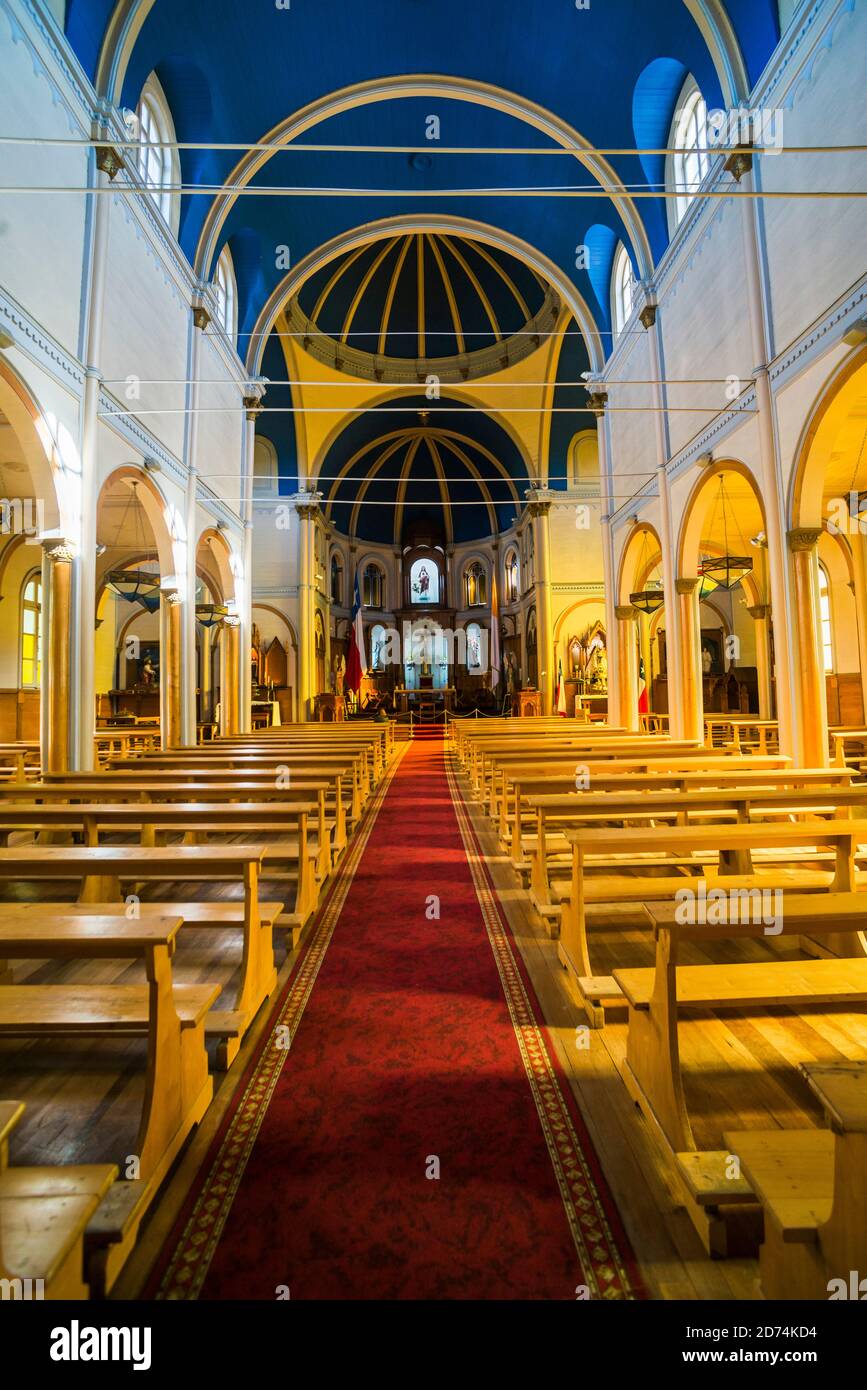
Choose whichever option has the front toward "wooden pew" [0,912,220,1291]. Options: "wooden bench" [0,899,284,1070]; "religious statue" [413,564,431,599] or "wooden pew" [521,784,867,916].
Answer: the religious statue

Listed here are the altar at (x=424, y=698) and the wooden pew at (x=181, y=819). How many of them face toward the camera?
1

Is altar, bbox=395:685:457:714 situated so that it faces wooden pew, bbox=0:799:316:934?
yes

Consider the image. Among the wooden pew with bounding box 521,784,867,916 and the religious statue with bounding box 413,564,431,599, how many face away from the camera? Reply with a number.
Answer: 1

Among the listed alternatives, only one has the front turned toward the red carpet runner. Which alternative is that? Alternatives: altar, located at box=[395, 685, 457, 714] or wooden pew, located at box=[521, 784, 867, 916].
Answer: the altar

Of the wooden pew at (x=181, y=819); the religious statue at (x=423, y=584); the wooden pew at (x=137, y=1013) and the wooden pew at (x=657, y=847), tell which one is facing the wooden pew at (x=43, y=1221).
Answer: the religious statue

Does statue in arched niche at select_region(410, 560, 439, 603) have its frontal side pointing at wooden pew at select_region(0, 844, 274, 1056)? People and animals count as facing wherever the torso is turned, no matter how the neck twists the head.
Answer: yes

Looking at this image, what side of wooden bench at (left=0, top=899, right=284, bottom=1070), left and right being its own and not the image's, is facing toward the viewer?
back

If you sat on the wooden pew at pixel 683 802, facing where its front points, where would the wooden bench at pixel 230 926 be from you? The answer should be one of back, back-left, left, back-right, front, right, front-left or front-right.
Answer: back-left

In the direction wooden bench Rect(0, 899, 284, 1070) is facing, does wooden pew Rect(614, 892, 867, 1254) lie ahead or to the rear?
to the rear

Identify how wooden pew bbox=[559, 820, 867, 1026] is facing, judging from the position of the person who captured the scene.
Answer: facing away from the viewer

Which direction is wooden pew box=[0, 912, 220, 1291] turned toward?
away from the camera

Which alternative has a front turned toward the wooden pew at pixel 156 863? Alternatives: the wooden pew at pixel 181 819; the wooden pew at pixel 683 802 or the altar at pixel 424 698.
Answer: the altar
